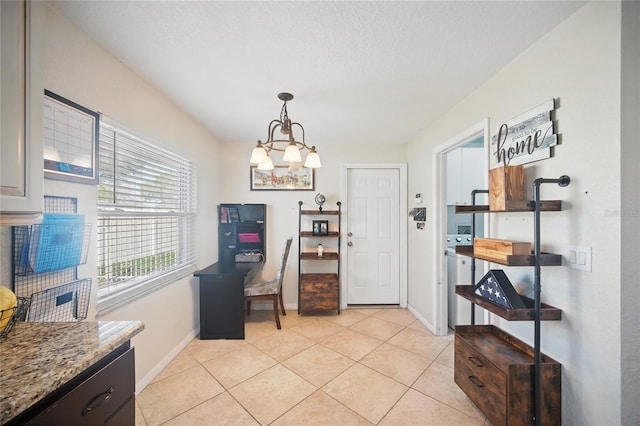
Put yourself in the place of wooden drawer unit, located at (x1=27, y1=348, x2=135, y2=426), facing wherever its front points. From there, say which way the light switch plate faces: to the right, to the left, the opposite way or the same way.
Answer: the opposite way

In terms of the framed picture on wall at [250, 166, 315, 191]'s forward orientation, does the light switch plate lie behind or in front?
in front

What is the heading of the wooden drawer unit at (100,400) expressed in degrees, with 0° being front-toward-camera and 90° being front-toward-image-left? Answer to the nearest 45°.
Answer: approximately 315°

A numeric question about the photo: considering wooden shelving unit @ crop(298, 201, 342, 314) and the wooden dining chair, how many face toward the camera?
1

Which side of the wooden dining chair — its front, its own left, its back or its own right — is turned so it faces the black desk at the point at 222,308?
front

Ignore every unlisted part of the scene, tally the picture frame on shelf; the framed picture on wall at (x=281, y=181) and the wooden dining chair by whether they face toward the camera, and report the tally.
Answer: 2

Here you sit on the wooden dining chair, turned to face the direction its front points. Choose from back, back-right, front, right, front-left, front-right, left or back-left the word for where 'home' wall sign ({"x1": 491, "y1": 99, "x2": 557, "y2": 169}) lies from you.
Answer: back-left

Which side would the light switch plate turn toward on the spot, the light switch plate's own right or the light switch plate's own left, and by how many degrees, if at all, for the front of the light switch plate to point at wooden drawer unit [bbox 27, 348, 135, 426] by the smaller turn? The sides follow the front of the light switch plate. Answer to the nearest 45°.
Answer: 0° — it already faces it

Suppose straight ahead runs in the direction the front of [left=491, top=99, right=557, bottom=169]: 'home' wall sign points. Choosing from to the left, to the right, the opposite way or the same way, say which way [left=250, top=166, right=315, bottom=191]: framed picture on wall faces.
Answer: to the left

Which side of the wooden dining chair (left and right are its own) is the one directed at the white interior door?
back

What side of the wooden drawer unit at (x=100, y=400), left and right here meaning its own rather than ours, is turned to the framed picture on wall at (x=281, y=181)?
left

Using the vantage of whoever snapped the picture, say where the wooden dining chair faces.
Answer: facing to the left of the viewer

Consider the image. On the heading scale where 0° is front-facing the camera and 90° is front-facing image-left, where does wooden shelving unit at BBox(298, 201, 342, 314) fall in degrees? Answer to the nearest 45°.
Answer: approximately 0°
